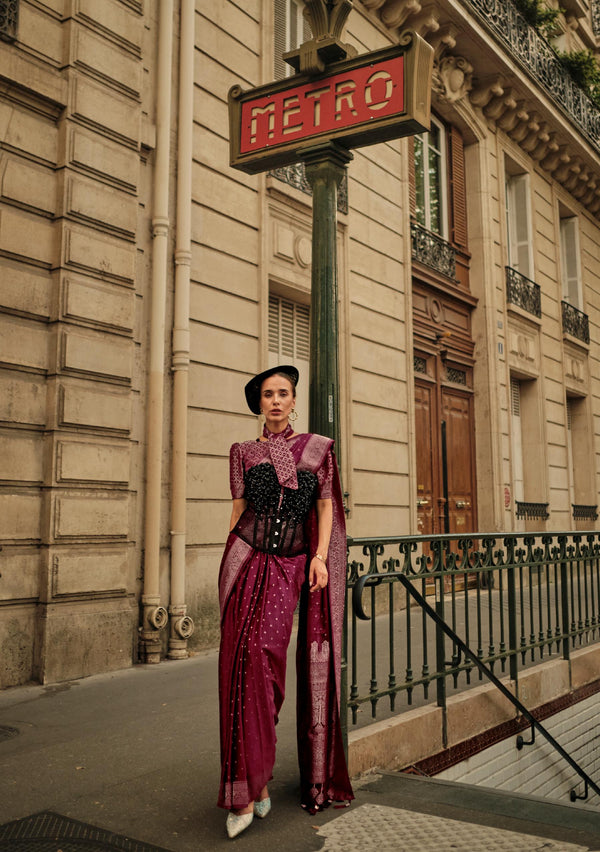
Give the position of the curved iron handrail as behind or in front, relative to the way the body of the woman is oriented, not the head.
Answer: behind

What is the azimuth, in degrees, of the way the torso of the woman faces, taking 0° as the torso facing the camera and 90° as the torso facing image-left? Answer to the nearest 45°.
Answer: approximately 0°

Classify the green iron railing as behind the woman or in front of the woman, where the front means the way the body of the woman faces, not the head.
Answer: behind

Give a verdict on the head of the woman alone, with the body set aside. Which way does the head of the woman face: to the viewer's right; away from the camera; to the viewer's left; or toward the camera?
toward the camera
